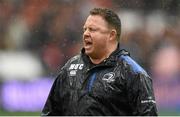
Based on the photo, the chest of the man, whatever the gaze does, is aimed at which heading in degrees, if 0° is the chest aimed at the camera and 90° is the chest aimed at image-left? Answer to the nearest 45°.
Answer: approximately 45°

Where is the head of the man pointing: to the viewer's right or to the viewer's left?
to the viewer's left
